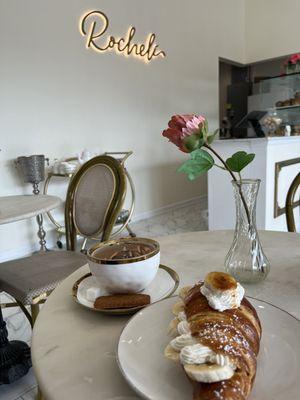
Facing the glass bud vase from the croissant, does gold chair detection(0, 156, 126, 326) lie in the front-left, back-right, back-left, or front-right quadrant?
front-left

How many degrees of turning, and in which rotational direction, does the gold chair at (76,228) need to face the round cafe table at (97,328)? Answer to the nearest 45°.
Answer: approximately 45° to its left

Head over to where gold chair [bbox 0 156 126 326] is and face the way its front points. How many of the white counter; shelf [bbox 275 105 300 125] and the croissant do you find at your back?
2

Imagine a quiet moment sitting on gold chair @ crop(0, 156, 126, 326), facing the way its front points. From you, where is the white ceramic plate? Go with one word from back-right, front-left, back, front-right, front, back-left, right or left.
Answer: front-left

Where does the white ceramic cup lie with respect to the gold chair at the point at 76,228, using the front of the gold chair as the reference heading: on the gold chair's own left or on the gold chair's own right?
on the gold chair's own left

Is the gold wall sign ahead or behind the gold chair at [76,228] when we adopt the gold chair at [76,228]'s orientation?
behind

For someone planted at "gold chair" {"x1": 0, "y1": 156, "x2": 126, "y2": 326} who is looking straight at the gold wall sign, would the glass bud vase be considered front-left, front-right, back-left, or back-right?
back-right

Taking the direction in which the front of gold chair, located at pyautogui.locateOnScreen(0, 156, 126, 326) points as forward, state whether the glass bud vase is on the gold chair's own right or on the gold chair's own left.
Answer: on the gold chair's own left

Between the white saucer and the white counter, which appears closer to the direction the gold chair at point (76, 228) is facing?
the white saucer

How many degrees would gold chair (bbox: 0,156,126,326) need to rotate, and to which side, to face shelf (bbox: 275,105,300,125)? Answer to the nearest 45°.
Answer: approximately 180°

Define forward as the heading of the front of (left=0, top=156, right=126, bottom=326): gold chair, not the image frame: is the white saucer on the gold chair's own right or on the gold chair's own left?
on the gold chair's own left

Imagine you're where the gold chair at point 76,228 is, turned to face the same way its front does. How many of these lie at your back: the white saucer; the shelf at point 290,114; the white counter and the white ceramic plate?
2

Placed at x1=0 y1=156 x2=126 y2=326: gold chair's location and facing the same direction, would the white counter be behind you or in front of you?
behind

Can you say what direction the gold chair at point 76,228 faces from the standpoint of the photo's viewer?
facing the viewer and to the left of the viewer

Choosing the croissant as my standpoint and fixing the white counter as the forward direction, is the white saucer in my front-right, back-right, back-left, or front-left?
front-left
